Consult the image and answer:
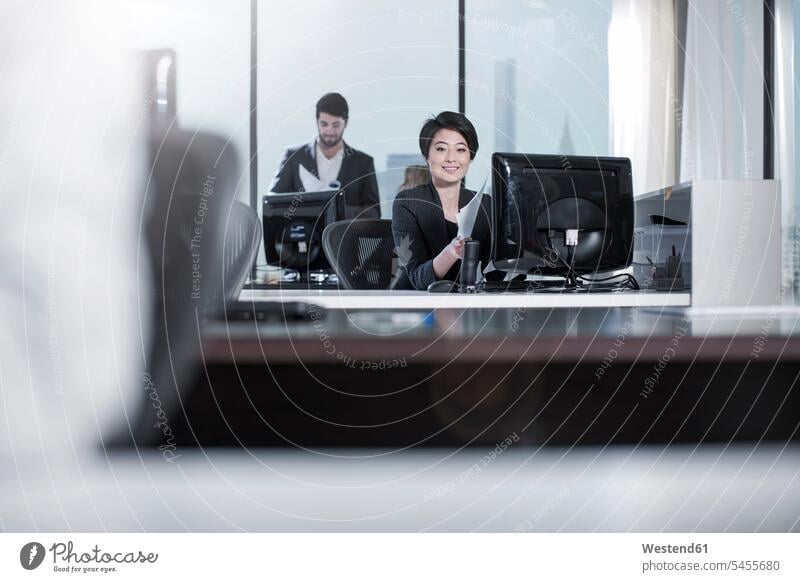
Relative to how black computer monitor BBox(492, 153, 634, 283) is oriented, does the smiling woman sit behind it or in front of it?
in front

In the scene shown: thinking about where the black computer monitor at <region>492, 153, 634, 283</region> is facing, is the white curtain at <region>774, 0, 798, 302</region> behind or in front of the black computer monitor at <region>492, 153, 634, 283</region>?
in front

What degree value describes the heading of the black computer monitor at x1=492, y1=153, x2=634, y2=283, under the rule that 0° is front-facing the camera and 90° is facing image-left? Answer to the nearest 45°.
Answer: approximately 180°

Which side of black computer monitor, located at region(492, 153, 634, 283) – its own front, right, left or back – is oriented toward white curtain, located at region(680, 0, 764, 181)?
front

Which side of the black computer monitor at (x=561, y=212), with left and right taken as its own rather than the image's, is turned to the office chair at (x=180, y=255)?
back

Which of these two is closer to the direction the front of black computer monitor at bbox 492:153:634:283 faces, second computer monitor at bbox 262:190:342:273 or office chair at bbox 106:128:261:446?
the second computer monitor

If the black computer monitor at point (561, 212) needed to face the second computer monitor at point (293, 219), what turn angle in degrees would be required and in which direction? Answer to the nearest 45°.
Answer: approximately 45° to its left

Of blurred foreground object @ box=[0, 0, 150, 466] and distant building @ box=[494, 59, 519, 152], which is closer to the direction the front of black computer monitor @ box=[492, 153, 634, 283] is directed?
the distant building
